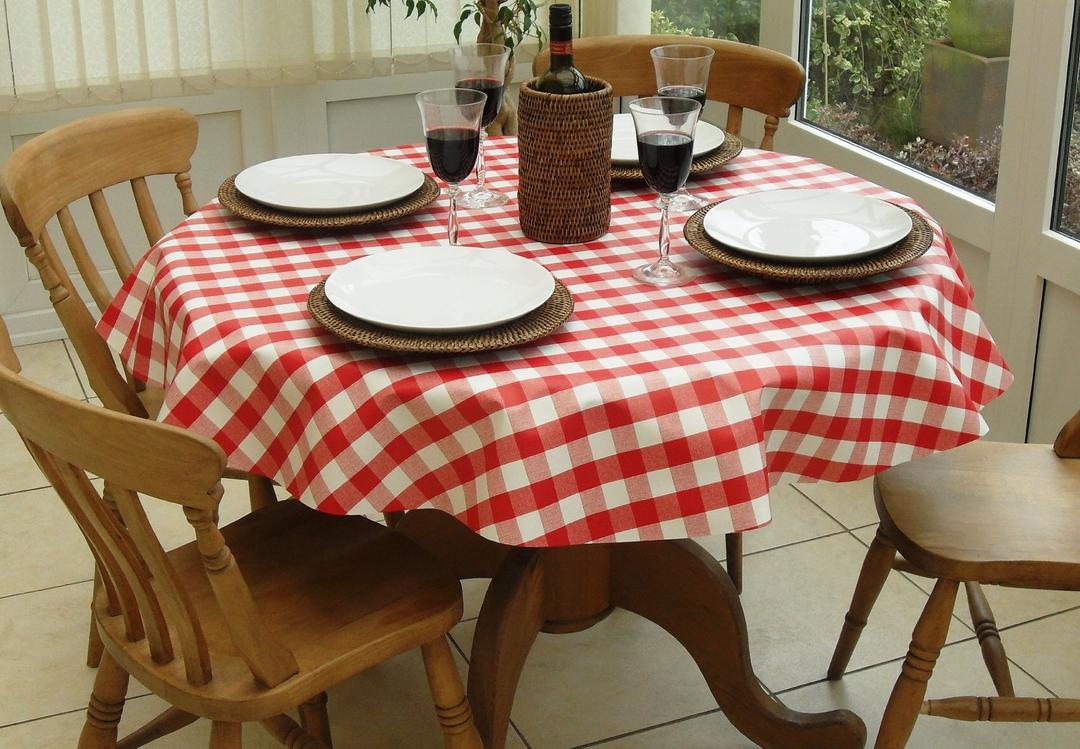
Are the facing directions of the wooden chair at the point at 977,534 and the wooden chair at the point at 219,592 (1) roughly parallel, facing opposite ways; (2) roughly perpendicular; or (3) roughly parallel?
roughly perpendicular

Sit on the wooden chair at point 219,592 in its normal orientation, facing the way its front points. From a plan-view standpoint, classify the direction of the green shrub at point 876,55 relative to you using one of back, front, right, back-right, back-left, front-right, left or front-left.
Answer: front

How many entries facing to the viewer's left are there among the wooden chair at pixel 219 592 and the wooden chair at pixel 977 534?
1

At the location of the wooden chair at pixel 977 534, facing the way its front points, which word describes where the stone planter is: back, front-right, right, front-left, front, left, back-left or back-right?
right

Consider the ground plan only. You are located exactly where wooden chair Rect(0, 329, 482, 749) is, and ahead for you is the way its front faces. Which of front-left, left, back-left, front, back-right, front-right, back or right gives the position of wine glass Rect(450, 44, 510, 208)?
front

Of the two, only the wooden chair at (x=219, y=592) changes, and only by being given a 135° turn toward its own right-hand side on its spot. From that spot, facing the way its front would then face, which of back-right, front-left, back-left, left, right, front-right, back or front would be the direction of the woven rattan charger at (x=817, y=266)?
left

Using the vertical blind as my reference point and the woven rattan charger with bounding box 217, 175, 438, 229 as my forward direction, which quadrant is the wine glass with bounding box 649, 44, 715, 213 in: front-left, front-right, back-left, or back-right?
front-left

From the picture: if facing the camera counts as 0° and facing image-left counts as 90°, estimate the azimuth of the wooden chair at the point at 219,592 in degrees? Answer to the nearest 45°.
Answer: approximately 225°

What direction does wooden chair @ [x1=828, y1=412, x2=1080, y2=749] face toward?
to the viewer's left

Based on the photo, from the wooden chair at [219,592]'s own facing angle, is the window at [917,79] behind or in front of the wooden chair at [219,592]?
in front

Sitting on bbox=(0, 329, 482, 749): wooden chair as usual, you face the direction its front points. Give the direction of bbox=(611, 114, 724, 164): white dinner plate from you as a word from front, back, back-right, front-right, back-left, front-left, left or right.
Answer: front

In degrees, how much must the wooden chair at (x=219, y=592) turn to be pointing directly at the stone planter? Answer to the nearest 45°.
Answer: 0° — it already faces it
